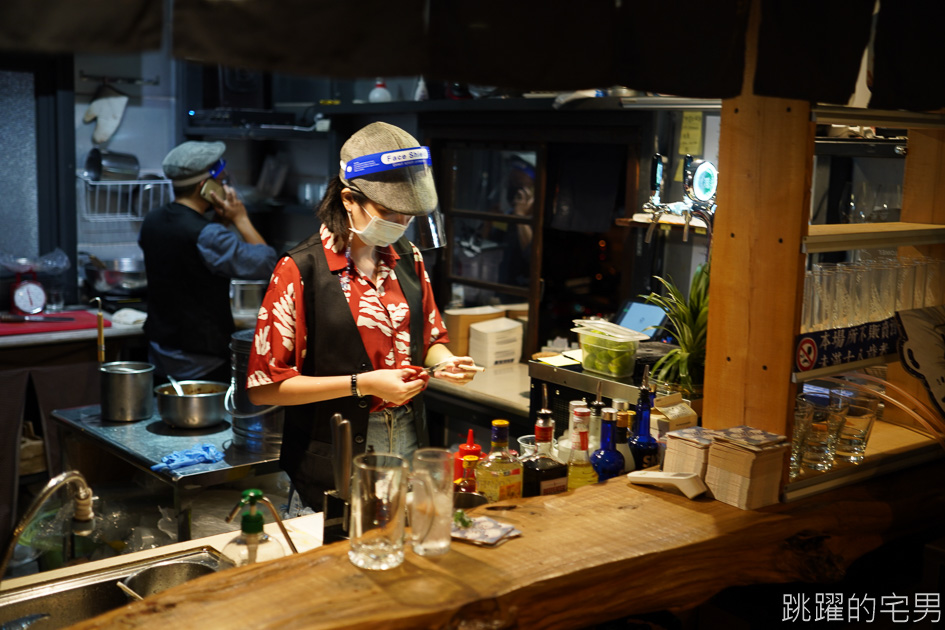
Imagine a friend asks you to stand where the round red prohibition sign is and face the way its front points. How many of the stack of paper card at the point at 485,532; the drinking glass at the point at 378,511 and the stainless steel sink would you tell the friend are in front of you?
3

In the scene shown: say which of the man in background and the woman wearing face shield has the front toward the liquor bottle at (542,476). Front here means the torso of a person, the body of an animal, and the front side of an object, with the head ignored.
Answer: the woman wearing face shield

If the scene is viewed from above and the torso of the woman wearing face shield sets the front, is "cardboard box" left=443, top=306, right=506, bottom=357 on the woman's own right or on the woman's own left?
on the woman's own left

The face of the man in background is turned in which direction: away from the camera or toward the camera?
away from the camera

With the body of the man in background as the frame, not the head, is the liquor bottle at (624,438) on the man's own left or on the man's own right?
on the man's own right

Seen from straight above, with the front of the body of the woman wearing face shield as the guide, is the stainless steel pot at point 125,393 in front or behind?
behind

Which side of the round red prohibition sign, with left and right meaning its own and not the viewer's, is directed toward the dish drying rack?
right

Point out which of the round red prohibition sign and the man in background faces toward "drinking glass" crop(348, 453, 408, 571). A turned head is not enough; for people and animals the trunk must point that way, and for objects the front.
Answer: the round red prohibition sign

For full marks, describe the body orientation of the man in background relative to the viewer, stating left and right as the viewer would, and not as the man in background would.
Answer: facing away from the viewer and to the right of the viewer
